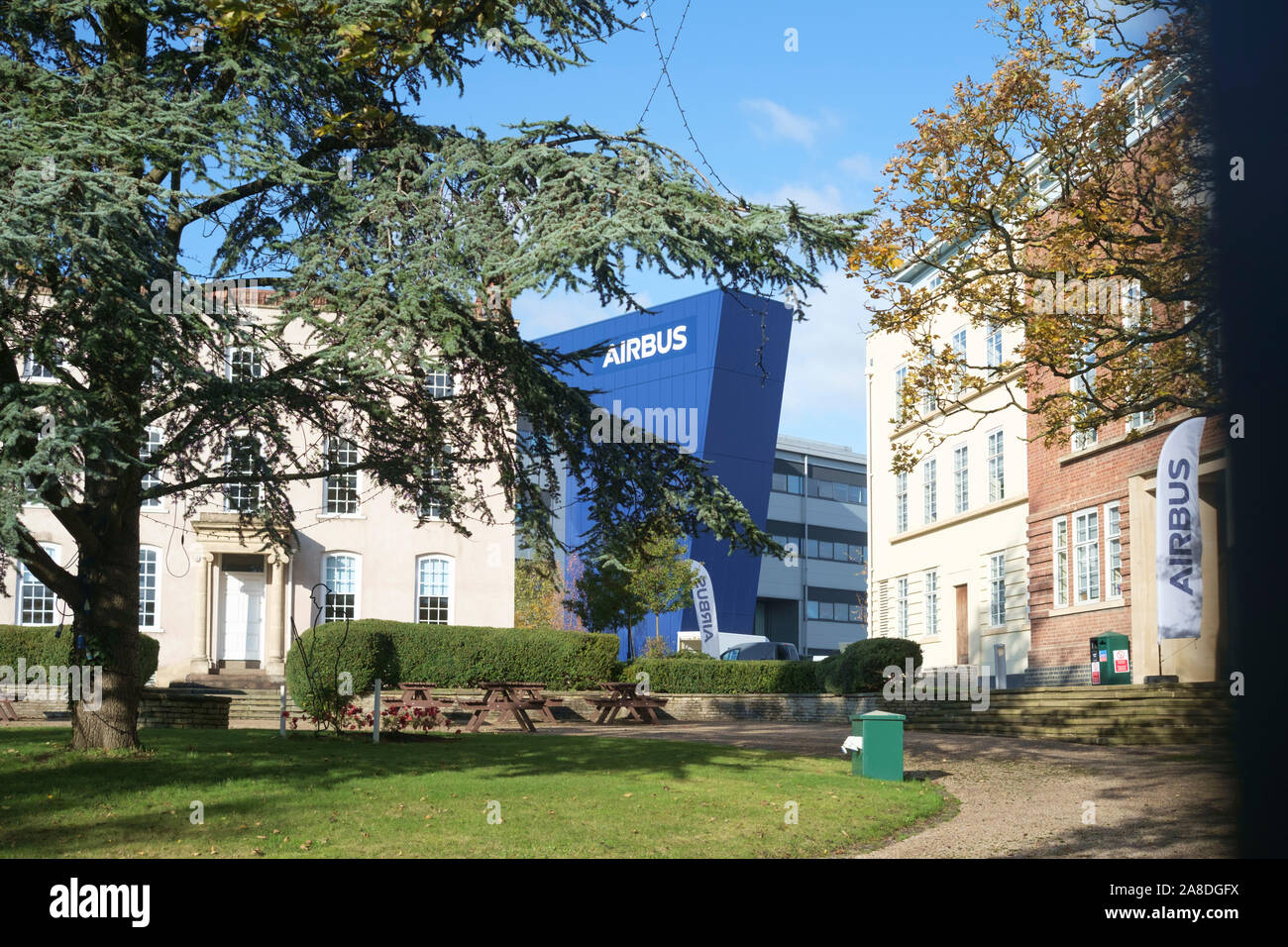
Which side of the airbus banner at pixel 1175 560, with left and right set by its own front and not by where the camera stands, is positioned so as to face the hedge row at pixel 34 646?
right

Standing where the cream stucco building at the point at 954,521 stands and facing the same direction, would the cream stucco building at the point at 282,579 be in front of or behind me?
in front

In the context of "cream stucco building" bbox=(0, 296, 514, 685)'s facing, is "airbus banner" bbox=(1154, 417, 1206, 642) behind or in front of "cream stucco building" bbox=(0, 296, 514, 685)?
in front

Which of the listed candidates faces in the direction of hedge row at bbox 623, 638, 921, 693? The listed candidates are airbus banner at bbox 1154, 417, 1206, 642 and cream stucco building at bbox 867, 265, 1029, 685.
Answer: the cream stucco building

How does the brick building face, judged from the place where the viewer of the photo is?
facing the viewer and to the left of the viewer

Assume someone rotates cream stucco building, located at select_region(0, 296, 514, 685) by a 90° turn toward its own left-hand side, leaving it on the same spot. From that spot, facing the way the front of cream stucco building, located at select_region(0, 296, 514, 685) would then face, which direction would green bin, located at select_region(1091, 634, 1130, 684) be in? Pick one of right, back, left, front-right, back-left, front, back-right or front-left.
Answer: front-right

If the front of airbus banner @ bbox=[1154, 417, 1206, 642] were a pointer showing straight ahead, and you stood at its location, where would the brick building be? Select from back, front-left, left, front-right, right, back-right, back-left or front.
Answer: back

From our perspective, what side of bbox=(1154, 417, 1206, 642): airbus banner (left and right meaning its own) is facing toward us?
front

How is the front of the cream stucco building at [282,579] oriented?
toward the camera
